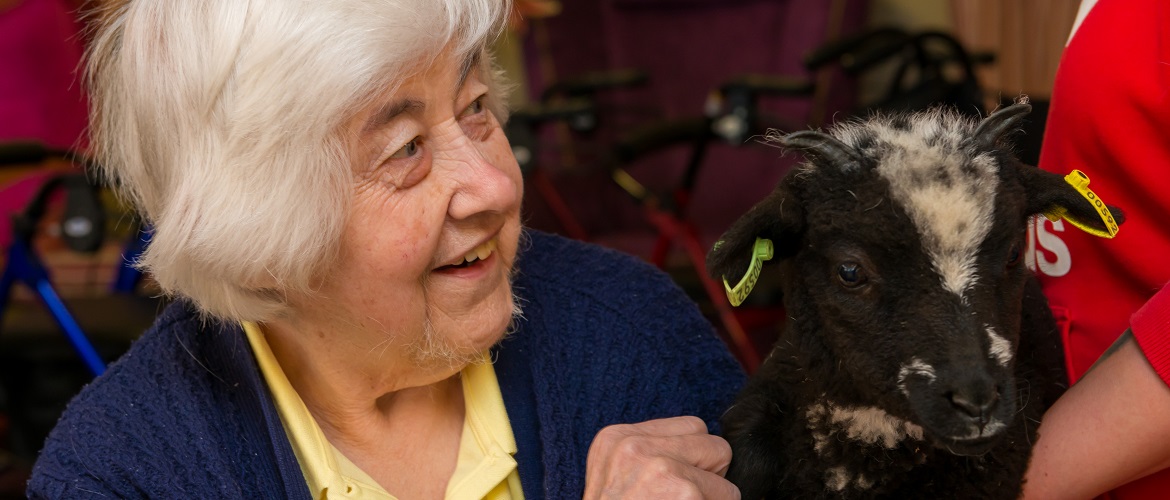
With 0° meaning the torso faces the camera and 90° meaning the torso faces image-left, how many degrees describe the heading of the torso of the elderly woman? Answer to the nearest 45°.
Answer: approximately 315°

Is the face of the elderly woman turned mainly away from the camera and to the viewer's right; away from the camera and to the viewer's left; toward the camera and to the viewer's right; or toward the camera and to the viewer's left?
toward the camera and to the viewer's right

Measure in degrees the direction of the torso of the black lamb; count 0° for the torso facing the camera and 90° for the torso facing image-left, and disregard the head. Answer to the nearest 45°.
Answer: approximately 315°
